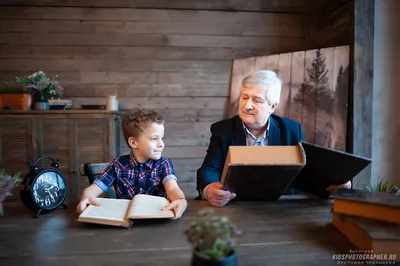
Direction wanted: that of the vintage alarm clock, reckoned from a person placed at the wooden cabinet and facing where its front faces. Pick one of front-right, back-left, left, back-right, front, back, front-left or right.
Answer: front

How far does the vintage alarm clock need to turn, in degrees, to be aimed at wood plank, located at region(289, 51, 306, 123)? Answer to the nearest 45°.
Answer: approximately 90° to its left

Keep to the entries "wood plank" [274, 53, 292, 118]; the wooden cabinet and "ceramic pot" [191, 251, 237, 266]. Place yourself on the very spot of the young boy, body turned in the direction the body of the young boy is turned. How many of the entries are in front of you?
1

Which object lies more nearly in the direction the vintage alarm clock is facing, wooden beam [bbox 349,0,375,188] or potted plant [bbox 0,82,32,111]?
the wooden beam

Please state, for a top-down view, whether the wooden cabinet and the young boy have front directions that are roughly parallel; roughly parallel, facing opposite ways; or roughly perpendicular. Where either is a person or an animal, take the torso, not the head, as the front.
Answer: roughly parallel

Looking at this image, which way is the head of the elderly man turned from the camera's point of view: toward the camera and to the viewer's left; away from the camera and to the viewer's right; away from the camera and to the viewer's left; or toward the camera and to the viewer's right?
toward the camera and to the viewer's left

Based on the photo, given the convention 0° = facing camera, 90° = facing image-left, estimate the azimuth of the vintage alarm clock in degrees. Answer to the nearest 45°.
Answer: approximately 315°

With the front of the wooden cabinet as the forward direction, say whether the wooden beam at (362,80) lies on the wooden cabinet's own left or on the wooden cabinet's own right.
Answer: on the wooden cabinet's own left

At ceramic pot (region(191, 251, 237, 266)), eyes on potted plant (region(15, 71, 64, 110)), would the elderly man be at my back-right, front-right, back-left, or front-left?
front-right

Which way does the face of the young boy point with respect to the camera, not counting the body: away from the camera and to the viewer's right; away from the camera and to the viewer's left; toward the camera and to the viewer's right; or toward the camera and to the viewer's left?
toward the camera and to the viewer's right

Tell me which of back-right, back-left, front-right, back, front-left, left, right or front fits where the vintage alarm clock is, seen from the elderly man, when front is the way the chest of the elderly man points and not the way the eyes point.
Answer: front-right

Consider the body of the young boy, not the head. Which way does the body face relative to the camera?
toward the camera

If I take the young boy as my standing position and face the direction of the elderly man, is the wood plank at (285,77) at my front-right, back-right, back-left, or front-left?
front-left

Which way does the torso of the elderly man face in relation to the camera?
toward the camera

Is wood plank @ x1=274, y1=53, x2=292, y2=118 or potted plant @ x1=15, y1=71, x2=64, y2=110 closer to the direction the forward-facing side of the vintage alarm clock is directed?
the wood plank

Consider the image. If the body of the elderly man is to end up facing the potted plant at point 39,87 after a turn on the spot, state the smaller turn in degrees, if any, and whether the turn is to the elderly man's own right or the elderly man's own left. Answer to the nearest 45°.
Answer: approximately 135° to the elderly man's own right
